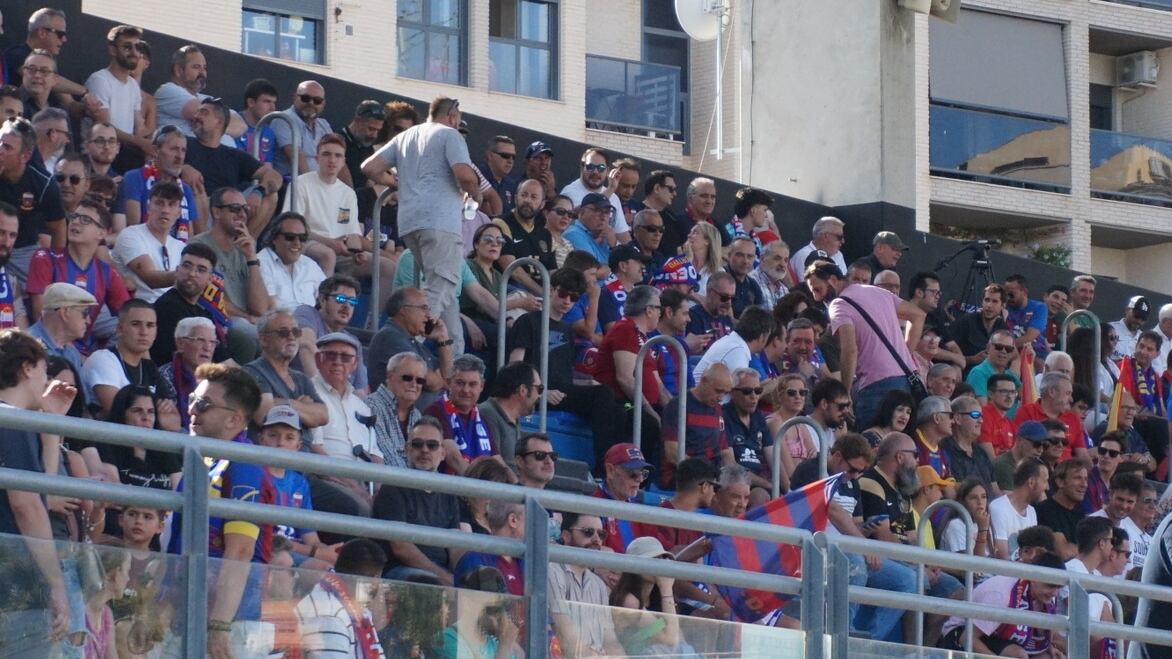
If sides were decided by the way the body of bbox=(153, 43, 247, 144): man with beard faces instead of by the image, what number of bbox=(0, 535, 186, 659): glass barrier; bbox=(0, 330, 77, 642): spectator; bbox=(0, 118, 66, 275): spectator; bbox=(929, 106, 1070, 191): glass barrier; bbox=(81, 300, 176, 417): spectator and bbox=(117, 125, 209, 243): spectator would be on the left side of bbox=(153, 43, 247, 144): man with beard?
1

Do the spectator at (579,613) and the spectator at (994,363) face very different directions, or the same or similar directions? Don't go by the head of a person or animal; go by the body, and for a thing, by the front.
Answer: same or similar directions

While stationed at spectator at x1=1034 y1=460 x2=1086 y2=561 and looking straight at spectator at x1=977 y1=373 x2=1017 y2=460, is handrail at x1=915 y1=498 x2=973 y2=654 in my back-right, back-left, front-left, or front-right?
back-left

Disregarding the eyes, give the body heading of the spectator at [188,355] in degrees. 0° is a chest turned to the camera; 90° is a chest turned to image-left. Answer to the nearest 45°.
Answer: approximately 315°

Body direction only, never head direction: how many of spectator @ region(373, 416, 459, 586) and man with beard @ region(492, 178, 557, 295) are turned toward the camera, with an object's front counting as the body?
2

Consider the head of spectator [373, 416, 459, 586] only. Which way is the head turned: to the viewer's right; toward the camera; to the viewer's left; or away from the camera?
toward the camera

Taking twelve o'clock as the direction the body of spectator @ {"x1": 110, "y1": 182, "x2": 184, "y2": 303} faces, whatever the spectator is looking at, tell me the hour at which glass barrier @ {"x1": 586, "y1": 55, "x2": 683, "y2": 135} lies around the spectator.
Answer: The glass barrier is roughly at 8 o'clock from the spectator.

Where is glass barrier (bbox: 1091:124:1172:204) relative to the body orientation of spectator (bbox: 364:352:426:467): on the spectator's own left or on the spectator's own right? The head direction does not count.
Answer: on the spectator's own left

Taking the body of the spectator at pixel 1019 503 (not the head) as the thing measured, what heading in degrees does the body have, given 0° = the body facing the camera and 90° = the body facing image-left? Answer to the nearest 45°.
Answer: approximately 315°

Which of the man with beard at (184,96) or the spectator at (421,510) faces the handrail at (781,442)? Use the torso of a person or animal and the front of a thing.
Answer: the man with beard

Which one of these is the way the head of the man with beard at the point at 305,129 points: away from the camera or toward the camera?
toward the camera

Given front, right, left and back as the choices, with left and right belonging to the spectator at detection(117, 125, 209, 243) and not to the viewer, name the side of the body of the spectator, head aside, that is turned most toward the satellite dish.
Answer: left

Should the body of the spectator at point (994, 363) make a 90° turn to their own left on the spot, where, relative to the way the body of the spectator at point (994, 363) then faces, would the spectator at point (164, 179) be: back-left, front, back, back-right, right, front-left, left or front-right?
back

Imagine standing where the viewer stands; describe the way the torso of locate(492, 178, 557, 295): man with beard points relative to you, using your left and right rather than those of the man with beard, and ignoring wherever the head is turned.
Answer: facing the viewer

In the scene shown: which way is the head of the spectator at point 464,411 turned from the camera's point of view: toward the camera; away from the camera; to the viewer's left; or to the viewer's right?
toward the camera

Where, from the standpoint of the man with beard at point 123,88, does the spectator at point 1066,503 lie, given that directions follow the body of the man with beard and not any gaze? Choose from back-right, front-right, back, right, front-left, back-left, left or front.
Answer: front-left

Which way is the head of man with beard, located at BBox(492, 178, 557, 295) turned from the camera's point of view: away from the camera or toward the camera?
toward the camera

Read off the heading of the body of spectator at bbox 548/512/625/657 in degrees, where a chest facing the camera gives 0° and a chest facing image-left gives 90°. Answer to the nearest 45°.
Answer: approximately 315°

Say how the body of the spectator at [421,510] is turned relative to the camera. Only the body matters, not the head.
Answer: toward the camera

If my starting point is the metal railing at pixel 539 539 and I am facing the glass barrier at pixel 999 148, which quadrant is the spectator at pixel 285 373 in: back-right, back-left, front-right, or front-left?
front-left

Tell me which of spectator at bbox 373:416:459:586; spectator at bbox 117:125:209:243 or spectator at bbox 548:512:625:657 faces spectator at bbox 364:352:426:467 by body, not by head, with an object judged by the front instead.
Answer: spectator at bbox 117:125:209:243
